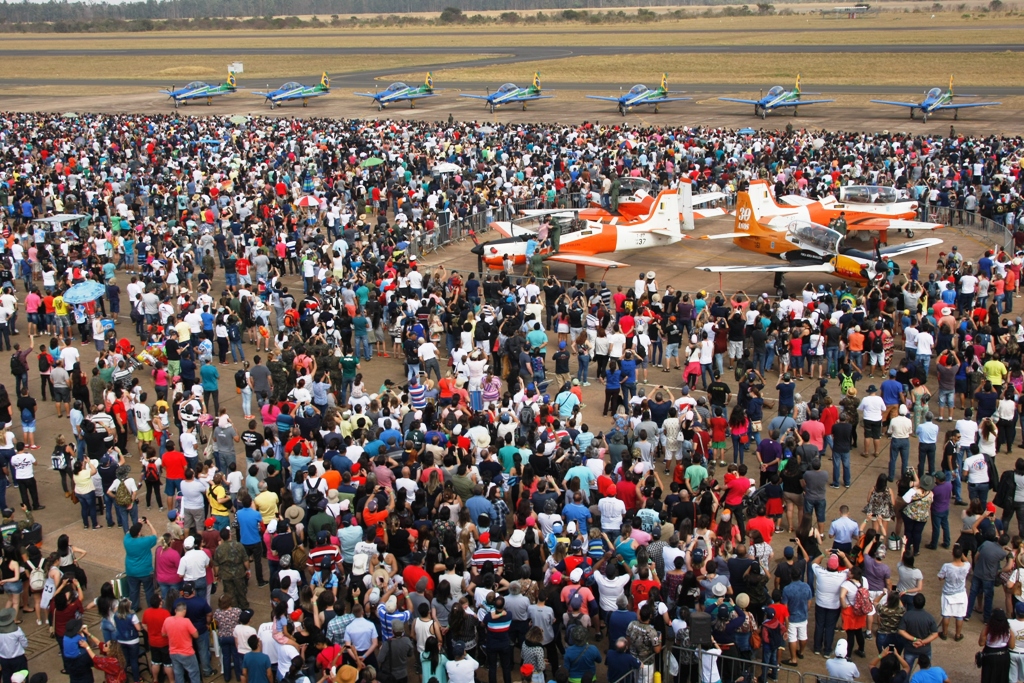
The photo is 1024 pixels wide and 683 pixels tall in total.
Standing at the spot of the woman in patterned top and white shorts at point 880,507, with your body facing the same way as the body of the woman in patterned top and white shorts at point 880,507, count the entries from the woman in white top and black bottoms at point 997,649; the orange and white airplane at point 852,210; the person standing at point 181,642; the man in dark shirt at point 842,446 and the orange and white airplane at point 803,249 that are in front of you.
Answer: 3

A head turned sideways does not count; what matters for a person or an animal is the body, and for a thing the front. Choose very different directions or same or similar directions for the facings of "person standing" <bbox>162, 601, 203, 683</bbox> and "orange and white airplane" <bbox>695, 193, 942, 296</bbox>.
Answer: very different directions

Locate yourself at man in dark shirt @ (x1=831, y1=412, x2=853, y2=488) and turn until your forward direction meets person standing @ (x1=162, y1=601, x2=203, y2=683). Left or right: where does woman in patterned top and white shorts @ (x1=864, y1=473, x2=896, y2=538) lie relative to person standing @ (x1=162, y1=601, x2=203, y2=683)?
left

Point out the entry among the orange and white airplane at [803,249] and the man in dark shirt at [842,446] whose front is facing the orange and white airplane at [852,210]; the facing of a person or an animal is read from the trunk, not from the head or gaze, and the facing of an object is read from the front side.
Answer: the man in dark shirt

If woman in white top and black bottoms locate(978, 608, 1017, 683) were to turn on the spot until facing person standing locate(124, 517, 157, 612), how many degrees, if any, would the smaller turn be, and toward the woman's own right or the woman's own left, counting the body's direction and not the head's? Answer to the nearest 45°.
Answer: approximately 90° to the woman's own left

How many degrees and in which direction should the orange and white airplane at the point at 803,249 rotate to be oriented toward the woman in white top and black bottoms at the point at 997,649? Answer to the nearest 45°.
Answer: approximately 45° to its right

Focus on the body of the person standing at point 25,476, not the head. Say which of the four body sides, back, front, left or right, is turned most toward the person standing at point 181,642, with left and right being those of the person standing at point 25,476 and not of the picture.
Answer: back

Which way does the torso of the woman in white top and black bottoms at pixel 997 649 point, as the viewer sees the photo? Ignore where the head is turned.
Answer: away from the camera

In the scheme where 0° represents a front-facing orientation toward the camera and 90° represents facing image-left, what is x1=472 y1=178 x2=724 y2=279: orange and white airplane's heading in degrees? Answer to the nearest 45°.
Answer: approximately 45°

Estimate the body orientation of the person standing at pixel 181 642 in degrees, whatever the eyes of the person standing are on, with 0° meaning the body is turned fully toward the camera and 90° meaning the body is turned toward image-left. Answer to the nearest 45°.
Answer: approximately 180°

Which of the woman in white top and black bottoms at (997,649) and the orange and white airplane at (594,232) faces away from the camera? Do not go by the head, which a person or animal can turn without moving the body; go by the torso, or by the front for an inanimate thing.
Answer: the woman in white top and black bottoms

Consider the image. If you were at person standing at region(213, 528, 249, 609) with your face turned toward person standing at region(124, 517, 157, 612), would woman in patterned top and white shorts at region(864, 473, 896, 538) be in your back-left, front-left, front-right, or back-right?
back-right

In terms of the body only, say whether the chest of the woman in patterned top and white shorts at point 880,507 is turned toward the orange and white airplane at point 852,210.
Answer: yes

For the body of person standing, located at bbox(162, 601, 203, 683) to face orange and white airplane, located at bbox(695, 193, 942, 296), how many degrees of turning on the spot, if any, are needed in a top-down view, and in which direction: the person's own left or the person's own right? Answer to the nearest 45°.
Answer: approximately 45° to the person's own right

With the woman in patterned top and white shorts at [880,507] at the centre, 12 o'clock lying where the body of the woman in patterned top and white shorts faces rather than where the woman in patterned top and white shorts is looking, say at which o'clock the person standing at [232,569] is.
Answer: The person standing is roughly at 8 o'clock from the woman in patterned top and white shorts.
